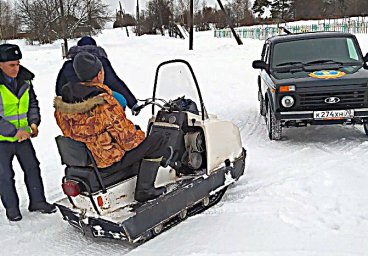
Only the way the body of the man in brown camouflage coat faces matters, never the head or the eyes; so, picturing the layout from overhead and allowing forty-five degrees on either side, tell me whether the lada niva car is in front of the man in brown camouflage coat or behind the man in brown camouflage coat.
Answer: in front

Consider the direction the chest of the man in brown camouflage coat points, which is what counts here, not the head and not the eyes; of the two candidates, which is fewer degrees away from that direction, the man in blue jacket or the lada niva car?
the lada niva car

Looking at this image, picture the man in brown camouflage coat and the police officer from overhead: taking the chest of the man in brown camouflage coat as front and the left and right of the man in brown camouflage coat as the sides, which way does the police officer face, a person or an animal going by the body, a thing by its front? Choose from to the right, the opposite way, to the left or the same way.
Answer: to the right

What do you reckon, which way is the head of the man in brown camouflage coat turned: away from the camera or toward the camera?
away from the camera

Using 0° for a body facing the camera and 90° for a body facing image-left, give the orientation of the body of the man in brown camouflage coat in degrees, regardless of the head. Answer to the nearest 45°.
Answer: approximately 225°

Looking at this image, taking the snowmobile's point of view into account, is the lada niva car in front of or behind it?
in front

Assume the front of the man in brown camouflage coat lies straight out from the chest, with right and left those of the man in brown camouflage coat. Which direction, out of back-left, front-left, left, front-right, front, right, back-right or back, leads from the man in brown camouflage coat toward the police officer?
left

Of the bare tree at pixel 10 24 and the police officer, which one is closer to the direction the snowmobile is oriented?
the bare tree

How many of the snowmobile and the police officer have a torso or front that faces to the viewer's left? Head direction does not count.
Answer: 0

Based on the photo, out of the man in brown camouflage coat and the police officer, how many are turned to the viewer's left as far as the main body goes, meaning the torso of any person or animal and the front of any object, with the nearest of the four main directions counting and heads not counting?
0

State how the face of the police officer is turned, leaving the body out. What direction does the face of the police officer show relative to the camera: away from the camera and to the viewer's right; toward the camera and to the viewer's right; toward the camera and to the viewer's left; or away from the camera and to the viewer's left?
toward the camera and to the viewer's right

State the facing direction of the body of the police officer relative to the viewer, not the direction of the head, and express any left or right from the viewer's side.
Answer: facing the viewer and to the right of the viewer

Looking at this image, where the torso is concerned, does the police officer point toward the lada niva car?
no

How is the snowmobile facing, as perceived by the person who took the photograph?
facing away from the viewer and to the right of the viewer

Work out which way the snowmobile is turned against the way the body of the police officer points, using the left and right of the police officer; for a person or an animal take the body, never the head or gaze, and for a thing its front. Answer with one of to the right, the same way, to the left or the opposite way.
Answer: to the left

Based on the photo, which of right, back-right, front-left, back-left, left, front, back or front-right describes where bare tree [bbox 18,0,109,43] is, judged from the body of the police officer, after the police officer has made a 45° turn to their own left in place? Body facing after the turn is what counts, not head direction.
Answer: left

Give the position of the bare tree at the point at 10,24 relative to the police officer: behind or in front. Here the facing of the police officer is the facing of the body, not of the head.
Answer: behind
